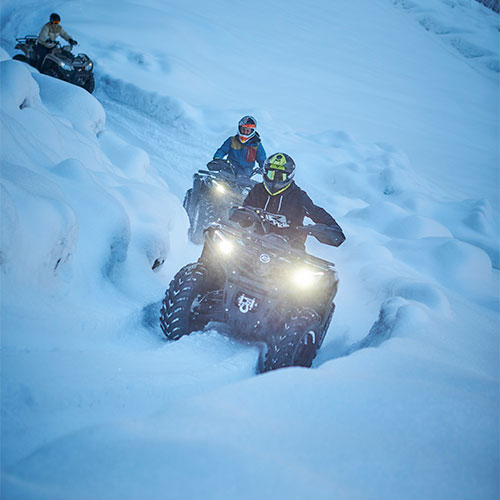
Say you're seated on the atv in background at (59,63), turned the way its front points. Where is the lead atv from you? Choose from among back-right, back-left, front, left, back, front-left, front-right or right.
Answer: front-right

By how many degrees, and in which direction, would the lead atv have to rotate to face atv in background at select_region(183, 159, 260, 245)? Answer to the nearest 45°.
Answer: approximately 180°

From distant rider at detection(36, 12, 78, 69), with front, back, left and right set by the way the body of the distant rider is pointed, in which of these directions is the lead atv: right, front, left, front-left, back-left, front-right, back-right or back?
front-right

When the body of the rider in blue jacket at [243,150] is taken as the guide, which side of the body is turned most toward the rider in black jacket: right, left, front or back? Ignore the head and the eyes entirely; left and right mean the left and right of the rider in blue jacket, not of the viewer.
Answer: front

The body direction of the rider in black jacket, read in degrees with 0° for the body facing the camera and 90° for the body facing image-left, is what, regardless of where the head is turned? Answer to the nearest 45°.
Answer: approximately 0°

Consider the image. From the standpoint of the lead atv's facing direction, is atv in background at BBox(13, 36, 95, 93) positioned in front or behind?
behind

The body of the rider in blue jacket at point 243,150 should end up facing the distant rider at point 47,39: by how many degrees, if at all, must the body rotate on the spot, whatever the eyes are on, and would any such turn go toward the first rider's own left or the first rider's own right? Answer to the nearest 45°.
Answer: approximately 135° to the first rider's own right

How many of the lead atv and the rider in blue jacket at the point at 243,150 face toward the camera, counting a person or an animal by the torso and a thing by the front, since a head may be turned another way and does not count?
2

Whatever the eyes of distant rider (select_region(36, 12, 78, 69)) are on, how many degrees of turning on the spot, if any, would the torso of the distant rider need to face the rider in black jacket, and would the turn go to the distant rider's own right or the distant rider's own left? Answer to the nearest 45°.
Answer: approximately 45° to the distant rider's own right
